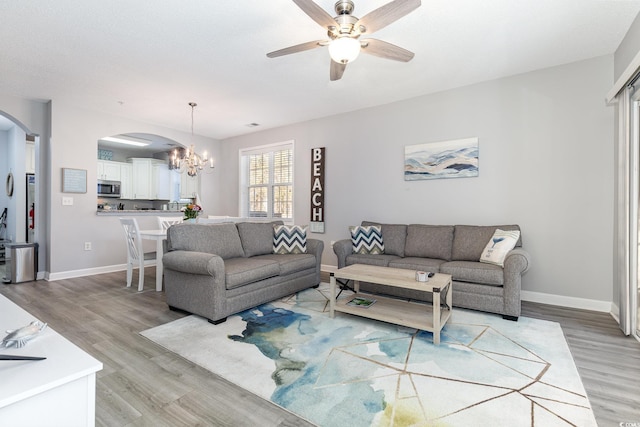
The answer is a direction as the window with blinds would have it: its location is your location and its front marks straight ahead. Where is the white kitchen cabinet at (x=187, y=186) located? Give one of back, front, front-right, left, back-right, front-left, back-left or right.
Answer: right

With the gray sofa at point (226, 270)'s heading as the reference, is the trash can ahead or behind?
behind

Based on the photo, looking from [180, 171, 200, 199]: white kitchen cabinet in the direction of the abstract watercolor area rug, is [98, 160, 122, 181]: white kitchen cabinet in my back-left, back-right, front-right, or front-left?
back-right

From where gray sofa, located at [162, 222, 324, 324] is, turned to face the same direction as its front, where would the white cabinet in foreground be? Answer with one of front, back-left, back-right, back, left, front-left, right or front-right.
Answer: front-right

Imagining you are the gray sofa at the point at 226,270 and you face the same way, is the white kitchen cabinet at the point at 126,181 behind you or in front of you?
behind

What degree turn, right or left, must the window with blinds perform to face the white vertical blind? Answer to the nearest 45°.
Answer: approximately 90° to its left

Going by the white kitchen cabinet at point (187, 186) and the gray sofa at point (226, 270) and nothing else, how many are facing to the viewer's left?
0

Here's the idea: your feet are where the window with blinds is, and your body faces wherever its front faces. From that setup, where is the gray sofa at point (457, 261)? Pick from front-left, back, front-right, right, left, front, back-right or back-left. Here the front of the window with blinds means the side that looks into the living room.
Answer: left

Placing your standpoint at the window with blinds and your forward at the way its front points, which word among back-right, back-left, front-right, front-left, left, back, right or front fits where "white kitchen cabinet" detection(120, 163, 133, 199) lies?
right

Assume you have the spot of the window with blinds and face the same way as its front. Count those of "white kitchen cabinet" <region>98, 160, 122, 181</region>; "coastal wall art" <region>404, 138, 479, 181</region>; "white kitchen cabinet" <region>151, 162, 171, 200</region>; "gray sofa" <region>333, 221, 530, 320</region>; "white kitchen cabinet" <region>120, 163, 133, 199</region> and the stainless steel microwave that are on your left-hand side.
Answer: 2

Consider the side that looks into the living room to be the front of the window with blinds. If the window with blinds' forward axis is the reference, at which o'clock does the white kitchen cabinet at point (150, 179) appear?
The white kitchen cabinet is roughly at 3 o'clock from the window with blinds.
